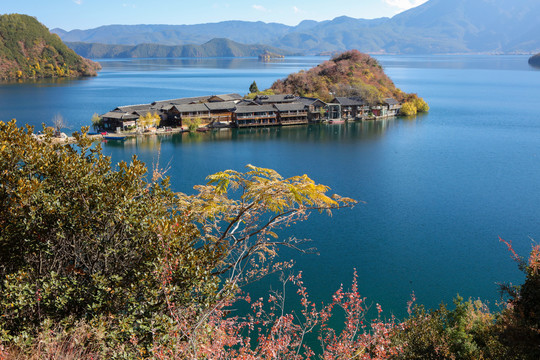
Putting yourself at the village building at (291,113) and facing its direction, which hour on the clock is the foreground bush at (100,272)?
The foreground bush is roughly at 12 o'clock from the village building.

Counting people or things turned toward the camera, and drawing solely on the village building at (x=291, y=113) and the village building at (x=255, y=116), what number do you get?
2

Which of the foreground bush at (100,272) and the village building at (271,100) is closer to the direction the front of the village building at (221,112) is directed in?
the foreground bush

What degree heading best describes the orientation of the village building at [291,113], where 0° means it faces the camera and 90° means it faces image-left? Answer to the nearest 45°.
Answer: approximately 0°

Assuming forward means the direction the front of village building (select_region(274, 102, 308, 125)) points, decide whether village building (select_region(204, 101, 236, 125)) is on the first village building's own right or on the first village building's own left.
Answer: on the first village building's own right

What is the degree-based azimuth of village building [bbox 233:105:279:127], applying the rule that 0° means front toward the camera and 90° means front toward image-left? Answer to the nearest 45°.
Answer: approximately 0°

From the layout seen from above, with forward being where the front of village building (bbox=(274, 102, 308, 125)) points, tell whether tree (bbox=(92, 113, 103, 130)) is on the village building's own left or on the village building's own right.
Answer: on the village building's own right
